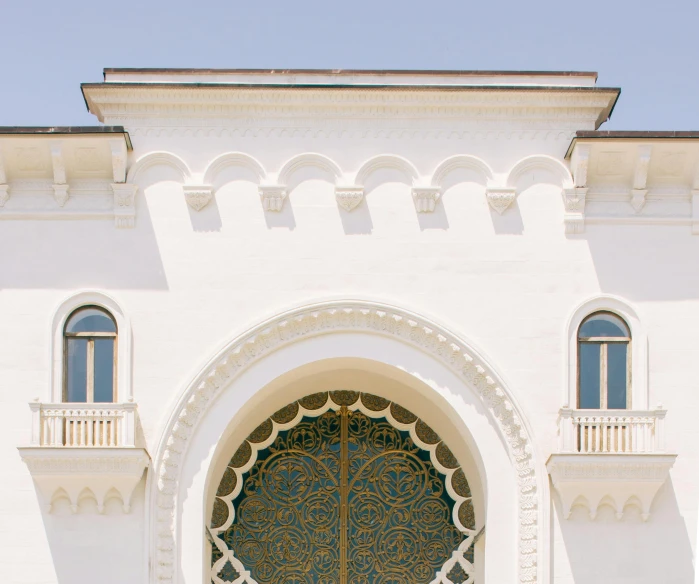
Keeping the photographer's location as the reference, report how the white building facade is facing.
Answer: facing the viewer
